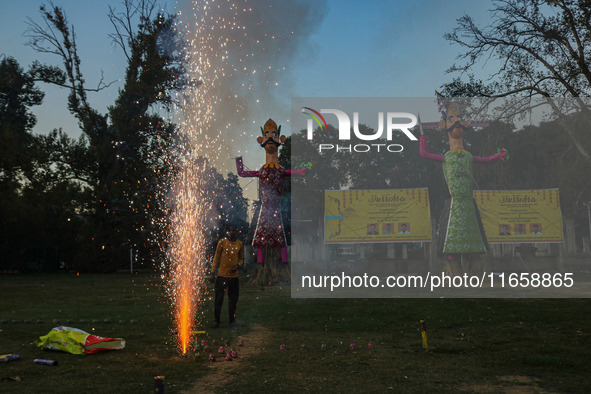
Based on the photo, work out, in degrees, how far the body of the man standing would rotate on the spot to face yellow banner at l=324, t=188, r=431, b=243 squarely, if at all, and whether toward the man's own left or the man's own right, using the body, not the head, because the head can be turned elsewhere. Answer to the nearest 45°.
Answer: approximately 135° to the man's own left
